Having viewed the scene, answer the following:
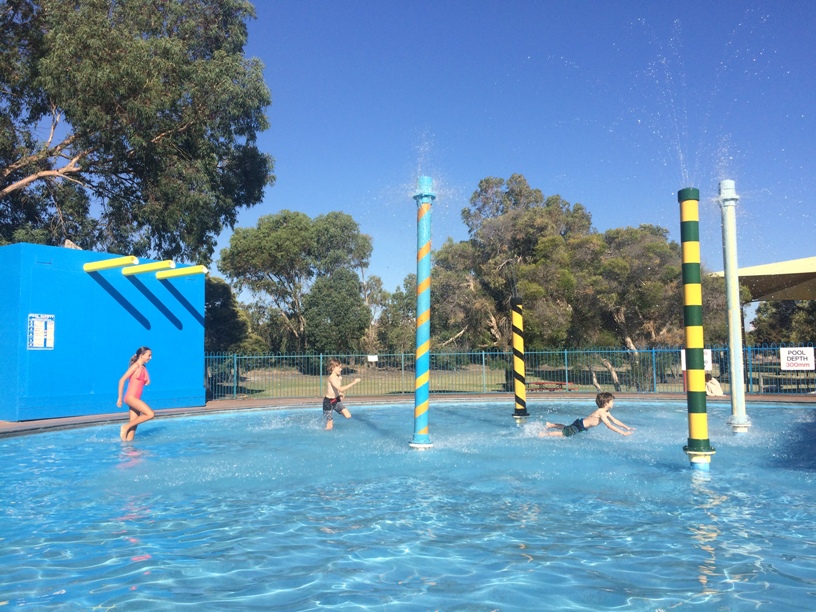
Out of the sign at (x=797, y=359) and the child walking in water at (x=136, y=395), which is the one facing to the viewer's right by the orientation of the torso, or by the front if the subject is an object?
the child walking in water

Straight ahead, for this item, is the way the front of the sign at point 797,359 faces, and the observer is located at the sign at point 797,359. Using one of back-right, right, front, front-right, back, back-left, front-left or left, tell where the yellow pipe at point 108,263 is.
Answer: front-right

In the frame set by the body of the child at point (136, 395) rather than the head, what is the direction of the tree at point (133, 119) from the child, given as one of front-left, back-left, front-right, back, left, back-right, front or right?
left

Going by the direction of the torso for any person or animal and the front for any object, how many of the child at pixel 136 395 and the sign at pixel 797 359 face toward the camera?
1

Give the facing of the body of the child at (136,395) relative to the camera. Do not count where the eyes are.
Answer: to the viewer's right

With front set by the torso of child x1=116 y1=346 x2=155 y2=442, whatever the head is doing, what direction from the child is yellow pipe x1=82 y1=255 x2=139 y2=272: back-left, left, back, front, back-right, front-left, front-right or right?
left

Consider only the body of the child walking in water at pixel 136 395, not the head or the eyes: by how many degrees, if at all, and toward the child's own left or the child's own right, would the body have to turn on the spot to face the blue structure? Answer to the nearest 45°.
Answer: approximately 90° to the child's own left

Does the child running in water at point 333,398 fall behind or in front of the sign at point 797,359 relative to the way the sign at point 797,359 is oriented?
in front

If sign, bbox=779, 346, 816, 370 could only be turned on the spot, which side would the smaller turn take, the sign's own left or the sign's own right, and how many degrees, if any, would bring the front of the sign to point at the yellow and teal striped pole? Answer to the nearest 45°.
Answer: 0° — it already faces it

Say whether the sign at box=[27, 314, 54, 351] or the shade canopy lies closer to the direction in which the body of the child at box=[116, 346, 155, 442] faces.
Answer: the shade canopy
